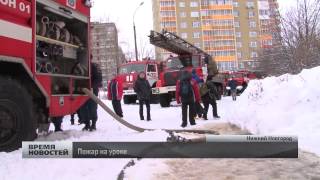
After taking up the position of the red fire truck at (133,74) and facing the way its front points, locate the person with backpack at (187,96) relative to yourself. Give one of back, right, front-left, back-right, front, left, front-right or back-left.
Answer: front-left

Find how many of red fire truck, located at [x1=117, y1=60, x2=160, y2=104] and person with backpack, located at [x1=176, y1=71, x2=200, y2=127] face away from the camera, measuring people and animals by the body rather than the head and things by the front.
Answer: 1

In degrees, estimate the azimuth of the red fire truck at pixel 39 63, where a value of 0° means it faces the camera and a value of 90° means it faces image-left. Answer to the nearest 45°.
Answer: approximately 45°

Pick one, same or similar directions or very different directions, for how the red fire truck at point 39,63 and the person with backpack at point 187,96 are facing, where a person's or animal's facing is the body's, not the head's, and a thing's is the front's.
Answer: very different directions

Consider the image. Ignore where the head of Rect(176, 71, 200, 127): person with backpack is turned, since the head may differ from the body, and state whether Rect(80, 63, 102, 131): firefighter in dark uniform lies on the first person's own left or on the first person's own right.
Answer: on the first person's own left

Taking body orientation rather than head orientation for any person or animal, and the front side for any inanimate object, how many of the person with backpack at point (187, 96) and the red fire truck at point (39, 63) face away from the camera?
1

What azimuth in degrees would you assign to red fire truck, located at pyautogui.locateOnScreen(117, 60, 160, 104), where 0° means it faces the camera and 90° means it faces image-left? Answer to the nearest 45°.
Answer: approximately 45°

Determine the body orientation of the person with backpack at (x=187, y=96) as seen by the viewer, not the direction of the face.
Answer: away from the camera

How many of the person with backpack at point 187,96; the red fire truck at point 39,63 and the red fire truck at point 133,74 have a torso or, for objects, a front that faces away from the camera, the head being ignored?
1

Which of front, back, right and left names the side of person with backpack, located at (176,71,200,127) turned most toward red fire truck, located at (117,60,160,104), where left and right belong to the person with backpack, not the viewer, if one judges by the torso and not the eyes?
front

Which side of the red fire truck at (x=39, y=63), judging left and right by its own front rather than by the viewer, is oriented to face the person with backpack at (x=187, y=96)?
back

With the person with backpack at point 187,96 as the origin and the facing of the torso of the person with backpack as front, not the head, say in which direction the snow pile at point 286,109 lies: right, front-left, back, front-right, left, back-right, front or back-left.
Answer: back-right

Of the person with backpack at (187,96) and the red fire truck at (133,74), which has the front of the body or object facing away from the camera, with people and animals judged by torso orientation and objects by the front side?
the person with backpack
